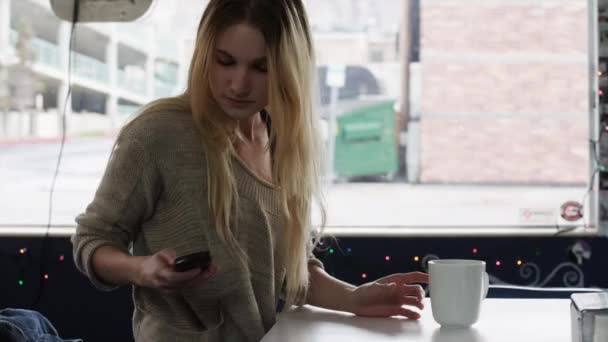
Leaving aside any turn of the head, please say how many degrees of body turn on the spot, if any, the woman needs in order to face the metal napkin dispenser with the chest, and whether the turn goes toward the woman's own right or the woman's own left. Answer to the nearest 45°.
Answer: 0° — they already face it

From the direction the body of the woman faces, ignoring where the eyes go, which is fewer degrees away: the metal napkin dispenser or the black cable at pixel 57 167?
the metal napkin dispenser

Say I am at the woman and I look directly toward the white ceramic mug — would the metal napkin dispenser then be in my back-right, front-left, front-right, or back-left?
front-right

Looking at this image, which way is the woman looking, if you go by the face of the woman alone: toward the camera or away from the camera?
toward the camera

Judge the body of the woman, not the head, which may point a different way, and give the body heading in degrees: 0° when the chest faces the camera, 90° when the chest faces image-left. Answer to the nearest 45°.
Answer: approximately 315°

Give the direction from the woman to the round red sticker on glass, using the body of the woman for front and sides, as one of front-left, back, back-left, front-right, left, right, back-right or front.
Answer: left

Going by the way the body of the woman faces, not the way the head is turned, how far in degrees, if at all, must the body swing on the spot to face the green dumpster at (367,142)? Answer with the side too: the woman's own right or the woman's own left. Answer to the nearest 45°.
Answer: approximately 135° to the woman's own left

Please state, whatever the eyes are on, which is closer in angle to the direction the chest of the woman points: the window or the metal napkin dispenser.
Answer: the metal napkin dispenser

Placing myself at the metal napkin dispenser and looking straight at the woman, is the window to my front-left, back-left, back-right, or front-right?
front-right

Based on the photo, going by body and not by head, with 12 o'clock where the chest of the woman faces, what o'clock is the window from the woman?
The window is roughly at 8 o'clock from the woman.

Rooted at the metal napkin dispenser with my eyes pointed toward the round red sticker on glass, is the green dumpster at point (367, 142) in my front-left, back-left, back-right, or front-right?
front-left
